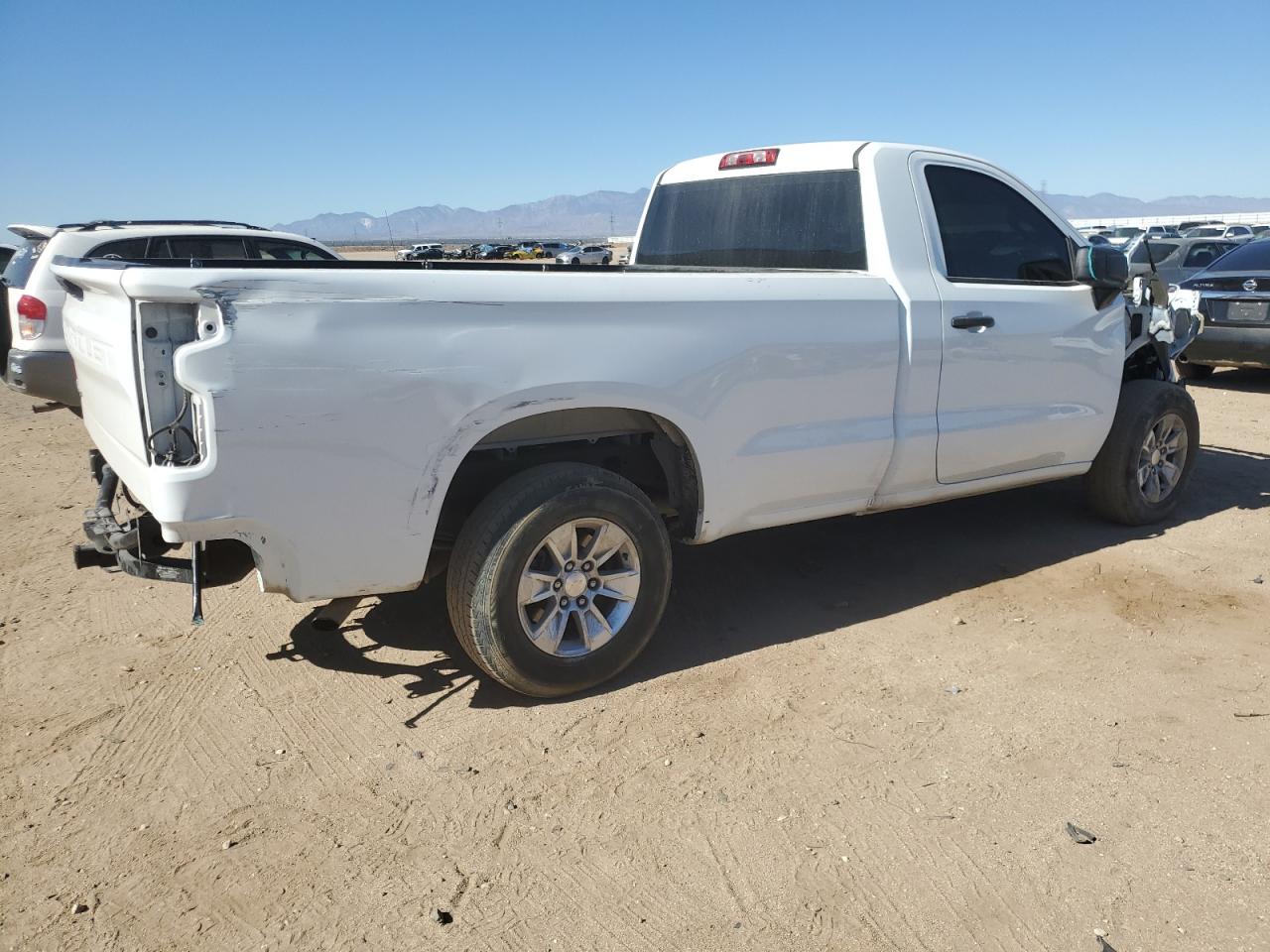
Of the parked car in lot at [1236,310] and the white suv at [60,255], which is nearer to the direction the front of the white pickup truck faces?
the parked car in lot

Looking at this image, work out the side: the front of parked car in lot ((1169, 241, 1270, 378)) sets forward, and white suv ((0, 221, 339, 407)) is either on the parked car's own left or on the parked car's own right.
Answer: on the parked car's own left

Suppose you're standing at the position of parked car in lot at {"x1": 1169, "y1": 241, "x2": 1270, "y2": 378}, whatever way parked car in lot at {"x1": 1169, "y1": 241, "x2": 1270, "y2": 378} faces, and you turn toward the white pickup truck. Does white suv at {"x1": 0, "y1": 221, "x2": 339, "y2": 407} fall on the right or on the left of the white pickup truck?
right

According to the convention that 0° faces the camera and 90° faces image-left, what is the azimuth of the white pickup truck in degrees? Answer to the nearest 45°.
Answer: approximately 225°

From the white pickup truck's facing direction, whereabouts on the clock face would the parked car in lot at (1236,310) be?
The parked car in lot is roughly at 12 o'clock from the white pickup truck.

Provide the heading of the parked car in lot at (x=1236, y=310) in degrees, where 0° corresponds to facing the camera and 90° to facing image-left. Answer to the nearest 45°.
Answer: approximately 180°

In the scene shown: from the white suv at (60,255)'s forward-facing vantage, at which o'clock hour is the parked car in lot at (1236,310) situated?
The parked car in lot is roughly at 2 o'clock from the white suv.

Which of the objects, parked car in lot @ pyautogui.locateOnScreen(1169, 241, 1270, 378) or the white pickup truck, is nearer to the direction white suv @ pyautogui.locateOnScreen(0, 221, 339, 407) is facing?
the parked car in lot

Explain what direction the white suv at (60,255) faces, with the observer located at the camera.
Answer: facing away from the viewer and to the right of the viewer

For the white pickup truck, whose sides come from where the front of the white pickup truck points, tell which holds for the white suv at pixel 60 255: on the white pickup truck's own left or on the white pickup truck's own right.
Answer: on the white pickup truck's own left
